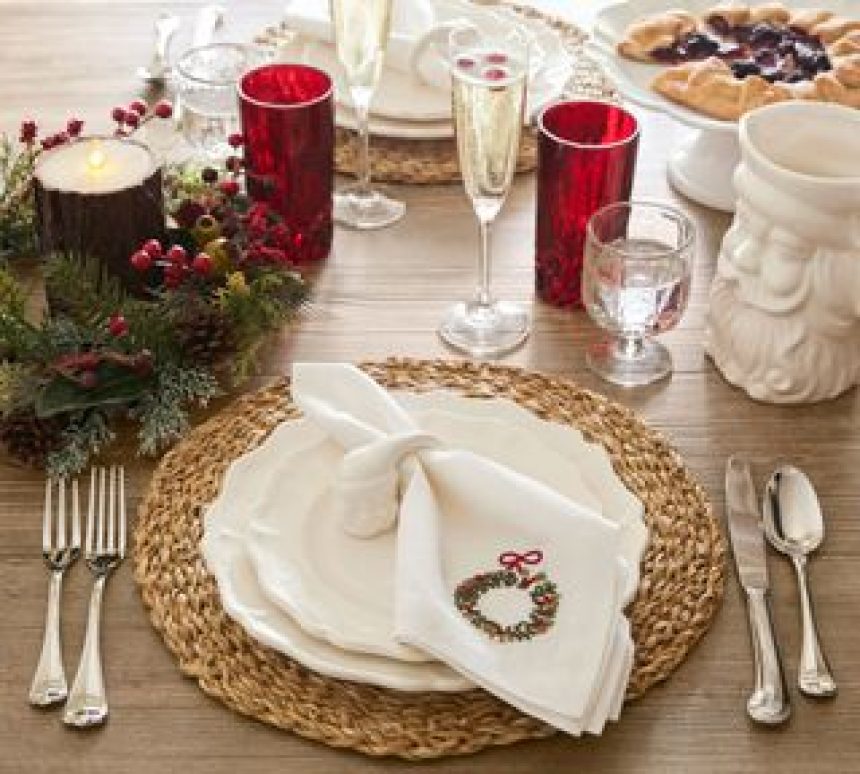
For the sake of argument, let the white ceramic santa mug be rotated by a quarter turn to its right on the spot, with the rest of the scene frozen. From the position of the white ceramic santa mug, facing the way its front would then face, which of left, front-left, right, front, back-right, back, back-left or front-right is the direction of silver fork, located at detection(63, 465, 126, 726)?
left

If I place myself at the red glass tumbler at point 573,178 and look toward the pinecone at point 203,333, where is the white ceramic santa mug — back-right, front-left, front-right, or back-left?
back-left

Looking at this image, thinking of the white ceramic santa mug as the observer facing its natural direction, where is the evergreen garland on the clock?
The evergreen garland is roughly at 1 o'clock from the white ceramic santa mug.

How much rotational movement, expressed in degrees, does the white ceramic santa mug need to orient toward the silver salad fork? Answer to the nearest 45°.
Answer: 0° — it already faces it

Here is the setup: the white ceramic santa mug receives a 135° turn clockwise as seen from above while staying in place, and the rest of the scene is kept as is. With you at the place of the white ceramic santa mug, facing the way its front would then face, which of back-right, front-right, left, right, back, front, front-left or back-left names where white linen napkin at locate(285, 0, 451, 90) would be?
front-left

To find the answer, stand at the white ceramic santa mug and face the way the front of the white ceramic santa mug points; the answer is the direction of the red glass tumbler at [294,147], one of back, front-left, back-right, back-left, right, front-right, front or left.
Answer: front-right

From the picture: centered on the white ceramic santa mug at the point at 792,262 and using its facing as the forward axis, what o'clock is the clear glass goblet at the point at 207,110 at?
The clear glass goblet is roughly at 2 o'clock from the white ceramic santa mug.

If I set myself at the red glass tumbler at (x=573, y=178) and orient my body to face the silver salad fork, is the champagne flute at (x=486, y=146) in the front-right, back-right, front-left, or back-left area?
front-right

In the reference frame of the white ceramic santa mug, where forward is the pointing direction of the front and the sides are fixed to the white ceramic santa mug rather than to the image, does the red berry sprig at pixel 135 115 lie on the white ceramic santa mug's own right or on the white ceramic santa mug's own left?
on the white ceramic santa mug's own right

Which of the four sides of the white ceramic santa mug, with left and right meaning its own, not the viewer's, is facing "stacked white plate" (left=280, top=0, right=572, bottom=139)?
right

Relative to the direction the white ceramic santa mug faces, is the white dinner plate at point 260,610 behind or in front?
in front

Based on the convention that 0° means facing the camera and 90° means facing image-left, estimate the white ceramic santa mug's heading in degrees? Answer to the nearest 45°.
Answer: approximately 45°
